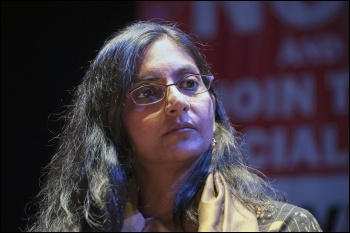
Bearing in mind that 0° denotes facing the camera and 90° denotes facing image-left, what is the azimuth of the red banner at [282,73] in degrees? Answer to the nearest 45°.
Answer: approximately 0°
